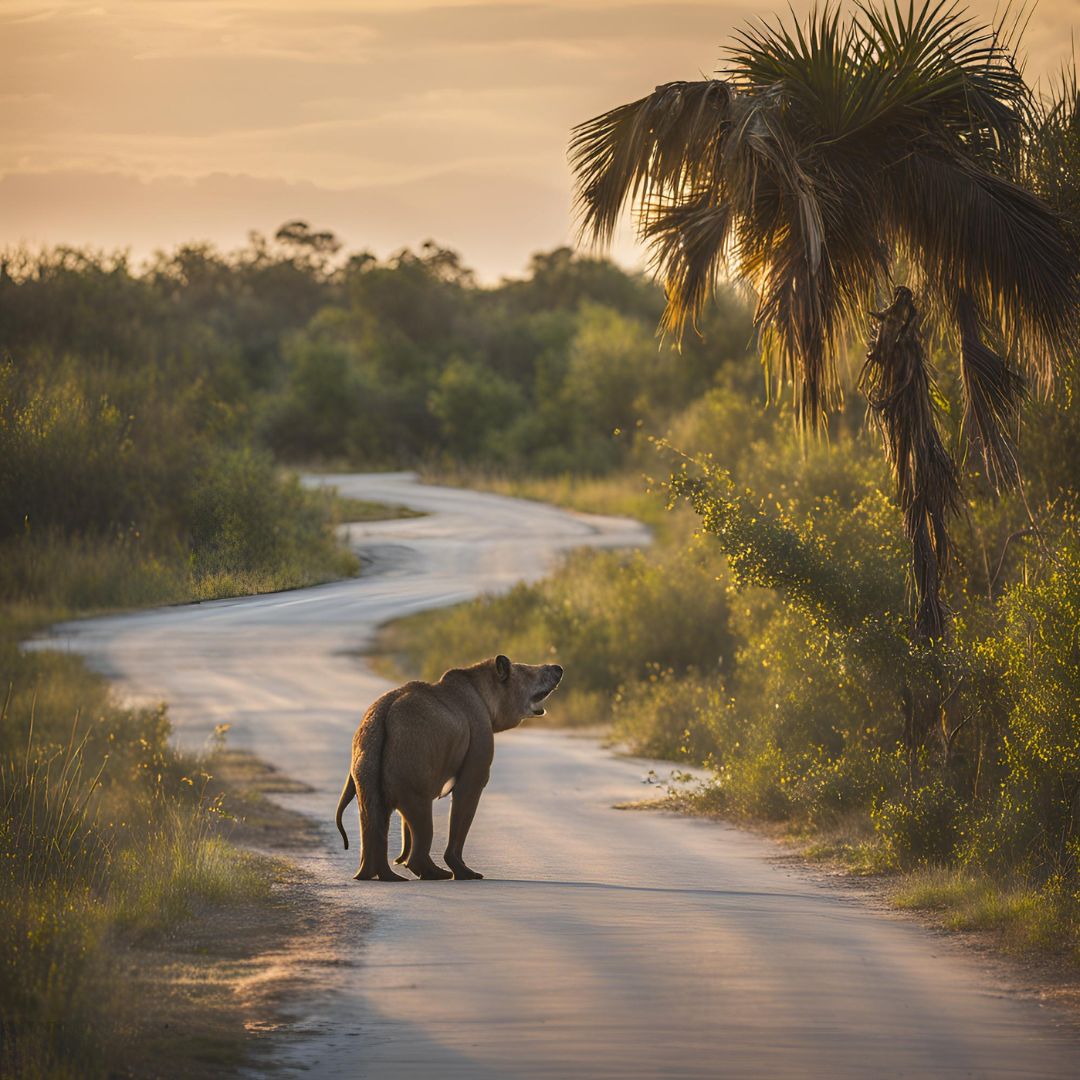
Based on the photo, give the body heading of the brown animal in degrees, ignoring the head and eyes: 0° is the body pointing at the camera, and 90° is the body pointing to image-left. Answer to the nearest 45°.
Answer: approximately 225°

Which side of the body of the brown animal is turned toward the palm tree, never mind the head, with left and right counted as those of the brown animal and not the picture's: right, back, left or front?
front
